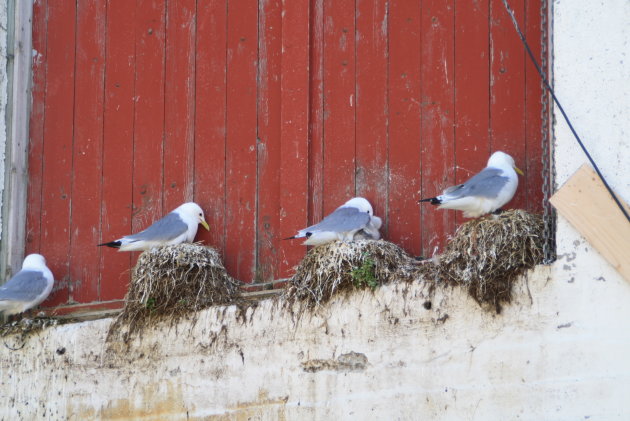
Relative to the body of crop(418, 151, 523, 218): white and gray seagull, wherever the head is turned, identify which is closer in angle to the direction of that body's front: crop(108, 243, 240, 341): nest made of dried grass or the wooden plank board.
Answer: the wooden plank board

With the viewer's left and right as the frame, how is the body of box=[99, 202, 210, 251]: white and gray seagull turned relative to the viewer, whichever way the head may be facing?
facing to the right of the viewer

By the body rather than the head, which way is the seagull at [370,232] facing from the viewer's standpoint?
to the viewer's right

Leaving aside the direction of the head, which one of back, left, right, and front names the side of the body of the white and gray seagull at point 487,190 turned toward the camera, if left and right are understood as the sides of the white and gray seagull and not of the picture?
right

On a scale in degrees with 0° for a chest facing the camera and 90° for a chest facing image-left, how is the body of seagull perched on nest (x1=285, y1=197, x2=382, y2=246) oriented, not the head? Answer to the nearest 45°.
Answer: approximately 270°

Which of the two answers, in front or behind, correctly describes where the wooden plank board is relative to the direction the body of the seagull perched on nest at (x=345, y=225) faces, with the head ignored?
in front

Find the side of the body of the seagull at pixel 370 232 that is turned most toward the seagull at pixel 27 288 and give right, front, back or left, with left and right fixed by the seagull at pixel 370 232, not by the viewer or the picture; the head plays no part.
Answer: back

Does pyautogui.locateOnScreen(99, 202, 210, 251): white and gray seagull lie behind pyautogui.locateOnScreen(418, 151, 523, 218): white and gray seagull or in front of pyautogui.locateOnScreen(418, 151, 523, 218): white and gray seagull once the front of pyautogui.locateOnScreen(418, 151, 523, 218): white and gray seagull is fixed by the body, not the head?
behind

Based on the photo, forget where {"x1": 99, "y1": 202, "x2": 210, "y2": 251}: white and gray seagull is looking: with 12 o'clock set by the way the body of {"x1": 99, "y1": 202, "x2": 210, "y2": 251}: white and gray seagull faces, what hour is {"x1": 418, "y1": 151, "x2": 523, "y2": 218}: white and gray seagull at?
{"x1": 418, "y1": 151, "x2": 523, "y2": 218}: white and gray seagull is roughly at 1 o'clock from {"x1": 99, "y1": 202, "x2": 210, "y2": 251}: white and gray seagull.

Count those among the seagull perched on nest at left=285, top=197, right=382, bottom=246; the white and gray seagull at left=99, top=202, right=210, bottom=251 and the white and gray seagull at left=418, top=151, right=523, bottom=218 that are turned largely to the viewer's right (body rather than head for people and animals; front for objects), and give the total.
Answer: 3

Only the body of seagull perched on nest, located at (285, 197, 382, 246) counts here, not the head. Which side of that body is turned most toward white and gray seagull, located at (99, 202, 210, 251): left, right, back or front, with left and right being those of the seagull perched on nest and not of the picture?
back

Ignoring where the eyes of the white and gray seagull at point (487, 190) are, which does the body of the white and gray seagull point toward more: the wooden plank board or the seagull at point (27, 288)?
the wooden plank board
